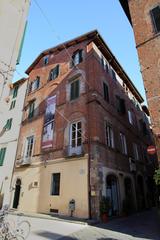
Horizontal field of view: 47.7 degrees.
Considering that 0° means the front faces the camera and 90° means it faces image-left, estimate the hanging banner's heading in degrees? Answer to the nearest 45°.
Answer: approximately 45°

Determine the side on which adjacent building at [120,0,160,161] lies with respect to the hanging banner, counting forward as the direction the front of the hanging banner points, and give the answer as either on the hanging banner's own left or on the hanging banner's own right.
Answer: on the hanging banner's own left
